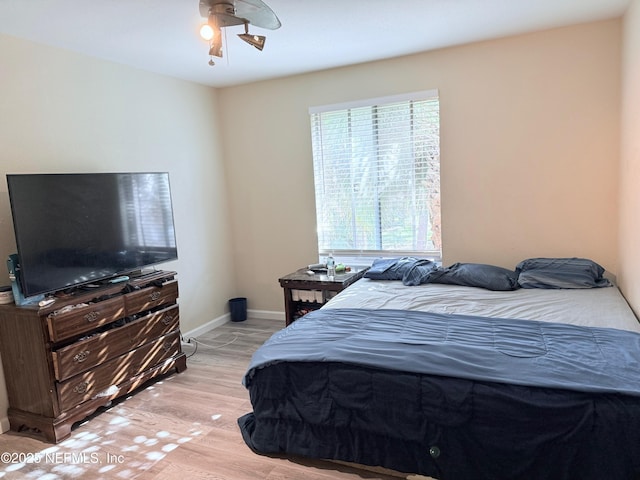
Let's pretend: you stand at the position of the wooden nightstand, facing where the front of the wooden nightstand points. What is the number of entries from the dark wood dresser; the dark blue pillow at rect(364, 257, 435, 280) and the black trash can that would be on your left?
1

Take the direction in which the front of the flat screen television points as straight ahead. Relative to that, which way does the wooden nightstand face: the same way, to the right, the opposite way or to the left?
to the right

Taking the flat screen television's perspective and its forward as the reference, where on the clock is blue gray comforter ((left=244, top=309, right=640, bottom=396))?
The blue gray comforter is roughly at 12 o'clock from the flat screen television.

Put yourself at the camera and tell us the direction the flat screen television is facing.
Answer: facing the viewer and to the right of the viewer

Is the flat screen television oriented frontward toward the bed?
yes

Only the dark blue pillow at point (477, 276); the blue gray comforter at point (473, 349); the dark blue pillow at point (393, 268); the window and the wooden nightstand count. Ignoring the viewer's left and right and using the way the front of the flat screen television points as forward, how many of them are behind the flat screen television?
0

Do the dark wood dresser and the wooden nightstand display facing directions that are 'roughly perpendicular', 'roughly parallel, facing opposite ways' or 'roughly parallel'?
roughly perpendicular

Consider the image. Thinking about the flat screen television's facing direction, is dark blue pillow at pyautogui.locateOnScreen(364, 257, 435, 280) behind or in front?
in front

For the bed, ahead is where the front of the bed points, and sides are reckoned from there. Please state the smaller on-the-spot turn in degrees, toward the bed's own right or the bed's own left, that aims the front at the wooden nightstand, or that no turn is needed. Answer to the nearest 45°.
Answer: approximately 135° to the bed's own right

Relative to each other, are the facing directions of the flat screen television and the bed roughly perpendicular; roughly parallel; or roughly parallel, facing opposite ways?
roughly perpendicular

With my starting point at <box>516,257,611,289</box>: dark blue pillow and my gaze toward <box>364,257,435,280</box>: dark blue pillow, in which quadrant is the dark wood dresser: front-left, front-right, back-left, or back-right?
front-left

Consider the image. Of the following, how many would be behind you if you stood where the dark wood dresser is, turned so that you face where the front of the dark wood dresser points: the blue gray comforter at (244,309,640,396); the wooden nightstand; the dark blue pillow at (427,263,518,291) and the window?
0

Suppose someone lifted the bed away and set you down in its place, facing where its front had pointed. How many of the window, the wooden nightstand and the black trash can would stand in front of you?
0

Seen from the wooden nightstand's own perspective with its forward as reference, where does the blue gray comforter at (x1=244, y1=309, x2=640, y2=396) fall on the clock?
The blue gray comforter is roughly at 11 o'clock from the wooden nightstand.

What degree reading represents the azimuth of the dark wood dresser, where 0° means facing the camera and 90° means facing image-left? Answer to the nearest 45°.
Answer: approximately 315°

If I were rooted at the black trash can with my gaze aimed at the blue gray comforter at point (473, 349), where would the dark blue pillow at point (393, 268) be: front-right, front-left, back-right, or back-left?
front-left

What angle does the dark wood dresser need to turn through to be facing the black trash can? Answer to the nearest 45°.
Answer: approximately 90° to its left

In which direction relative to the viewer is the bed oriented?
toward the camera

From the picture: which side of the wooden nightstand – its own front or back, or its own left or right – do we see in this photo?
front
